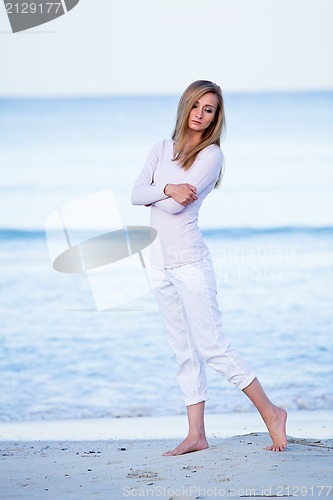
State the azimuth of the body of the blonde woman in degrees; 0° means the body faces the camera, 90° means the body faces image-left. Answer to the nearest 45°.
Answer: approximately 45°
